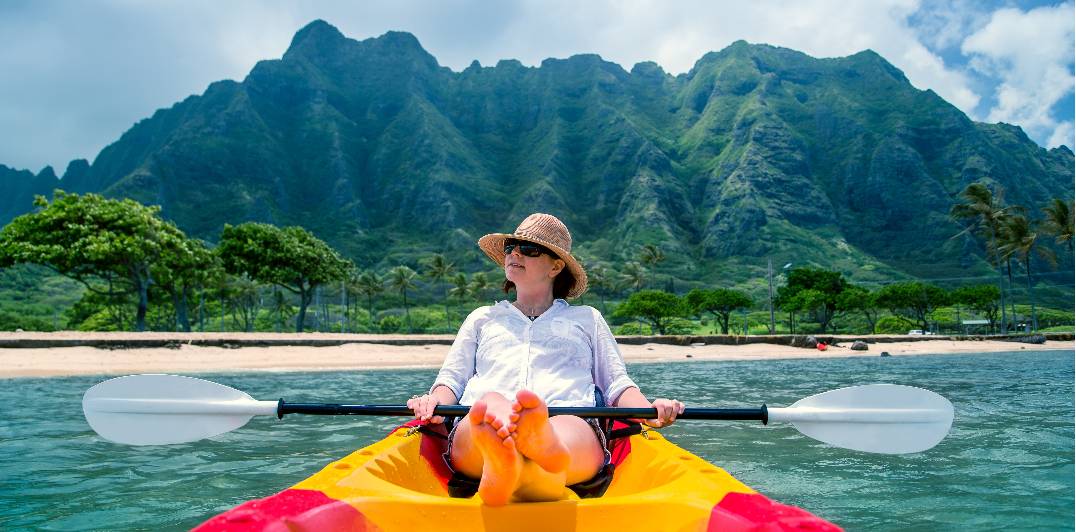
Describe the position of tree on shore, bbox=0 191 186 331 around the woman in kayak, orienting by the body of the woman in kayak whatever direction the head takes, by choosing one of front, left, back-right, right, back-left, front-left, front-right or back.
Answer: back-right

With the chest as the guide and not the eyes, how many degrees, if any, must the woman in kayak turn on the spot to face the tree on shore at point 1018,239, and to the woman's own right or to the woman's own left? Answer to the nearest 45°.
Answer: approximately 135° to the woman's own left

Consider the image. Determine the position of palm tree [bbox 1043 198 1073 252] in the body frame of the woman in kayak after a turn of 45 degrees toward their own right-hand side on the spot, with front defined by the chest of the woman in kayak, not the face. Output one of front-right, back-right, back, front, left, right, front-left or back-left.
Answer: back

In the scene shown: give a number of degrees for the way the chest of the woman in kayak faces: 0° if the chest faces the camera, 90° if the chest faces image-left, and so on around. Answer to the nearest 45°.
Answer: approximately 0°

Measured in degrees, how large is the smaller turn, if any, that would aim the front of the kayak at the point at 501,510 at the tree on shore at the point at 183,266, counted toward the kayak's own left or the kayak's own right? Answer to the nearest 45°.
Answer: approximately 135° to the kayak's own right

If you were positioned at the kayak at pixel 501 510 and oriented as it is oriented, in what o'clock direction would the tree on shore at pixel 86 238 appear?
The tree on shore is roughly at 5 o'clock from the kayak.
